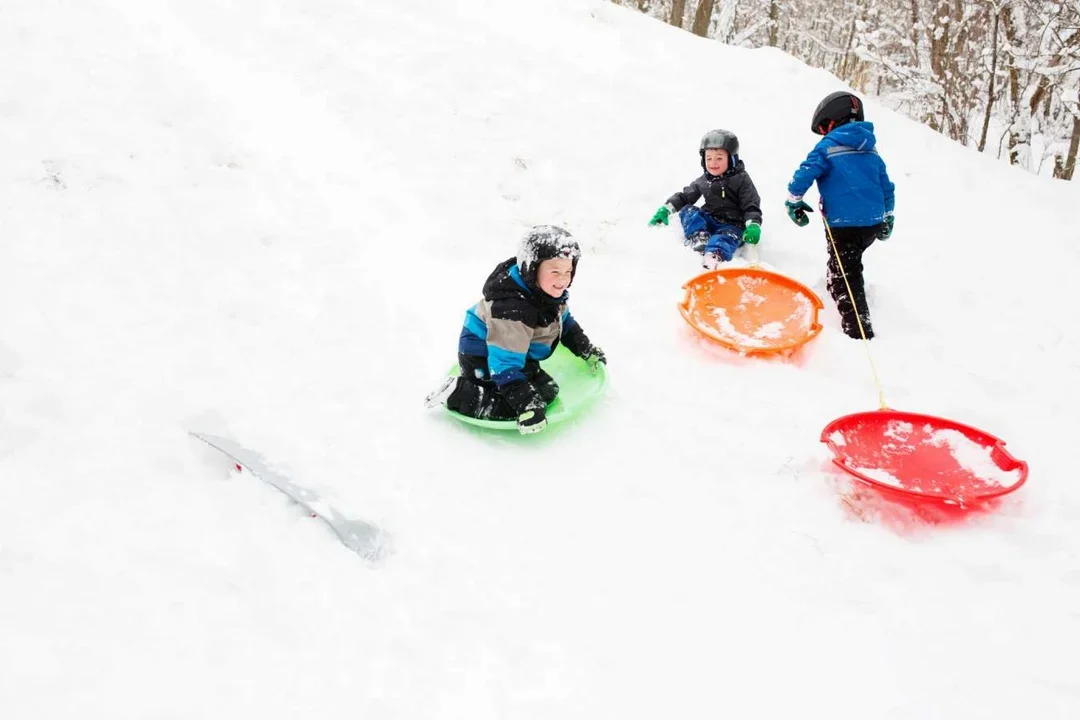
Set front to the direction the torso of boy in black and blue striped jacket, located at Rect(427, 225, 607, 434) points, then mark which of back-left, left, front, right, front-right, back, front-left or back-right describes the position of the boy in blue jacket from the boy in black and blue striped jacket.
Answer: left

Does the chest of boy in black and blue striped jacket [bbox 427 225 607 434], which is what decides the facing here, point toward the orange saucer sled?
no

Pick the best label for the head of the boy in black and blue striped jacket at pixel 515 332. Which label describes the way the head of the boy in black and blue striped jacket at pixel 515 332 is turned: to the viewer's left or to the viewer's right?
to the viewer's right

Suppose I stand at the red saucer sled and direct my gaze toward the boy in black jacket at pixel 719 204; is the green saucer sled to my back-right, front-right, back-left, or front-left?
front-left

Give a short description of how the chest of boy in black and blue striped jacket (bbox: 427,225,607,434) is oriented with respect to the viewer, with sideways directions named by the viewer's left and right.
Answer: facing the viewer and to the right of the viewer

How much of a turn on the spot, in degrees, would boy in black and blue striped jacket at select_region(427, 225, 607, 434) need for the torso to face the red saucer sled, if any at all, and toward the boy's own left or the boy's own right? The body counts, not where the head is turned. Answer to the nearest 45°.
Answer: approximately 45° to the boy's own left

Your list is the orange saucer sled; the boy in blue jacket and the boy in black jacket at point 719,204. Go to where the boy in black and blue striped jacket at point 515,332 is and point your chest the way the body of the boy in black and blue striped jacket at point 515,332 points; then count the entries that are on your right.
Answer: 0

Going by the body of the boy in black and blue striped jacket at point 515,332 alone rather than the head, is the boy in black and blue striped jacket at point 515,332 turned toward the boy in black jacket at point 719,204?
no
